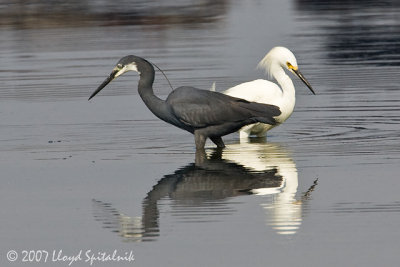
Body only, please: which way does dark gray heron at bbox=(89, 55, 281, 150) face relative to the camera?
to the viewer's left

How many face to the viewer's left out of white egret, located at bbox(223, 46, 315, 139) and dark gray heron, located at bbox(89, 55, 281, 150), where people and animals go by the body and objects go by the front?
1

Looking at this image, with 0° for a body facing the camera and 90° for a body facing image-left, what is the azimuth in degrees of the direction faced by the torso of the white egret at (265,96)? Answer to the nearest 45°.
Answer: approximately 270°

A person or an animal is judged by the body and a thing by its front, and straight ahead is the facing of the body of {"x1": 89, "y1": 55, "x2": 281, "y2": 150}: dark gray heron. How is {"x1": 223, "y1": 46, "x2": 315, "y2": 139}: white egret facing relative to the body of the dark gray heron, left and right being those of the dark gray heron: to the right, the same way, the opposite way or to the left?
the opposite way

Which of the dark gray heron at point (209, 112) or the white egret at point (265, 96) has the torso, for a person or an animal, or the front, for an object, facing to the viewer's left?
the dark gray heron

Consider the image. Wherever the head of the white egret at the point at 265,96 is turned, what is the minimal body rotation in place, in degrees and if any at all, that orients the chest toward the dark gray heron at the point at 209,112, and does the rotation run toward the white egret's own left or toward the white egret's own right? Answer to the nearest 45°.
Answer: approximately 135° to the white egret's own right

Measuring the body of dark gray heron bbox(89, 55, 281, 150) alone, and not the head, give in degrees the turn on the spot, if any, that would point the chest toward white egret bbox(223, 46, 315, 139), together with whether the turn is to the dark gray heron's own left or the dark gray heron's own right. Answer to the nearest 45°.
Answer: approximately 135° to the dark gray heron's own right
